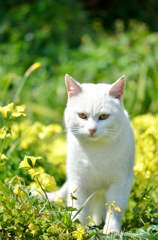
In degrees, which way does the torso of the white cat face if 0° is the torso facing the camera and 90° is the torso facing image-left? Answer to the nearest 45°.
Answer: approximately 0°
